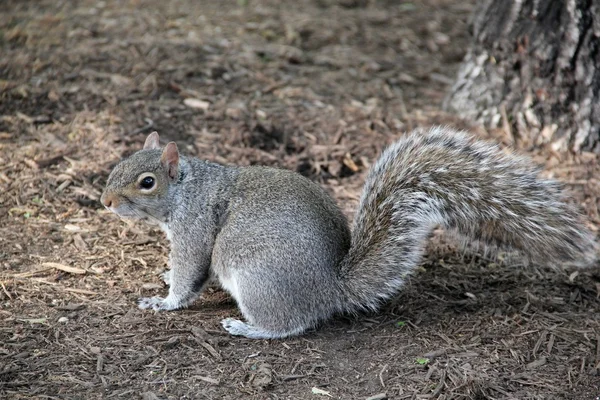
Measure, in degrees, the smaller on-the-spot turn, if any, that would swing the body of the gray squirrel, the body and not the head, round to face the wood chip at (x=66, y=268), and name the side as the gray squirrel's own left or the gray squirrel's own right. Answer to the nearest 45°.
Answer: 0° — it already faces it

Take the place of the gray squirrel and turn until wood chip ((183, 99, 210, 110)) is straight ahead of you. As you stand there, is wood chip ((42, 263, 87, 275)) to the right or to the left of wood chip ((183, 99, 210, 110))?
left

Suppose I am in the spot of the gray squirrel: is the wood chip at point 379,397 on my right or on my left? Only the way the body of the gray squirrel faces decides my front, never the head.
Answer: on my left

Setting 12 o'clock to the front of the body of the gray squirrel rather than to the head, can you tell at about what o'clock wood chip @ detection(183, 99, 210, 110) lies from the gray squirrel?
The wood chip is roughly at 2 o'clock from the gray squirrel.

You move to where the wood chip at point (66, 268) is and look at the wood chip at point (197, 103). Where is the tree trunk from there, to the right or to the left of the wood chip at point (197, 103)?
right

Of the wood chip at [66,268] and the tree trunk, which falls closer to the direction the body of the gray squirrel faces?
the wood chip

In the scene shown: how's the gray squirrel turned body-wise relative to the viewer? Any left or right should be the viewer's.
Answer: facing to the left of the viewer

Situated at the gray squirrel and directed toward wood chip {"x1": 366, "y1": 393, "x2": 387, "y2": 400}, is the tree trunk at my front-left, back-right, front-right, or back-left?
back-left

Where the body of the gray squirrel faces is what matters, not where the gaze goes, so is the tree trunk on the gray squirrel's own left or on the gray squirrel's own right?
on the gray squirrel's own right

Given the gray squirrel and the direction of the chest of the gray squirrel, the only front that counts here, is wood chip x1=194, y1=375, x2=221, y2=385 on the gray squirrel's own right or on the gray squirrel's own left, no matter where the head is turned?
on the gray squirrel's own left

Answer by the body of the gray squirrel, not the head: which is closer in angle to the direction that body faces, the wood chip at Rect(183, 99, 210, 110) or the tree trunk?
the wood chip
